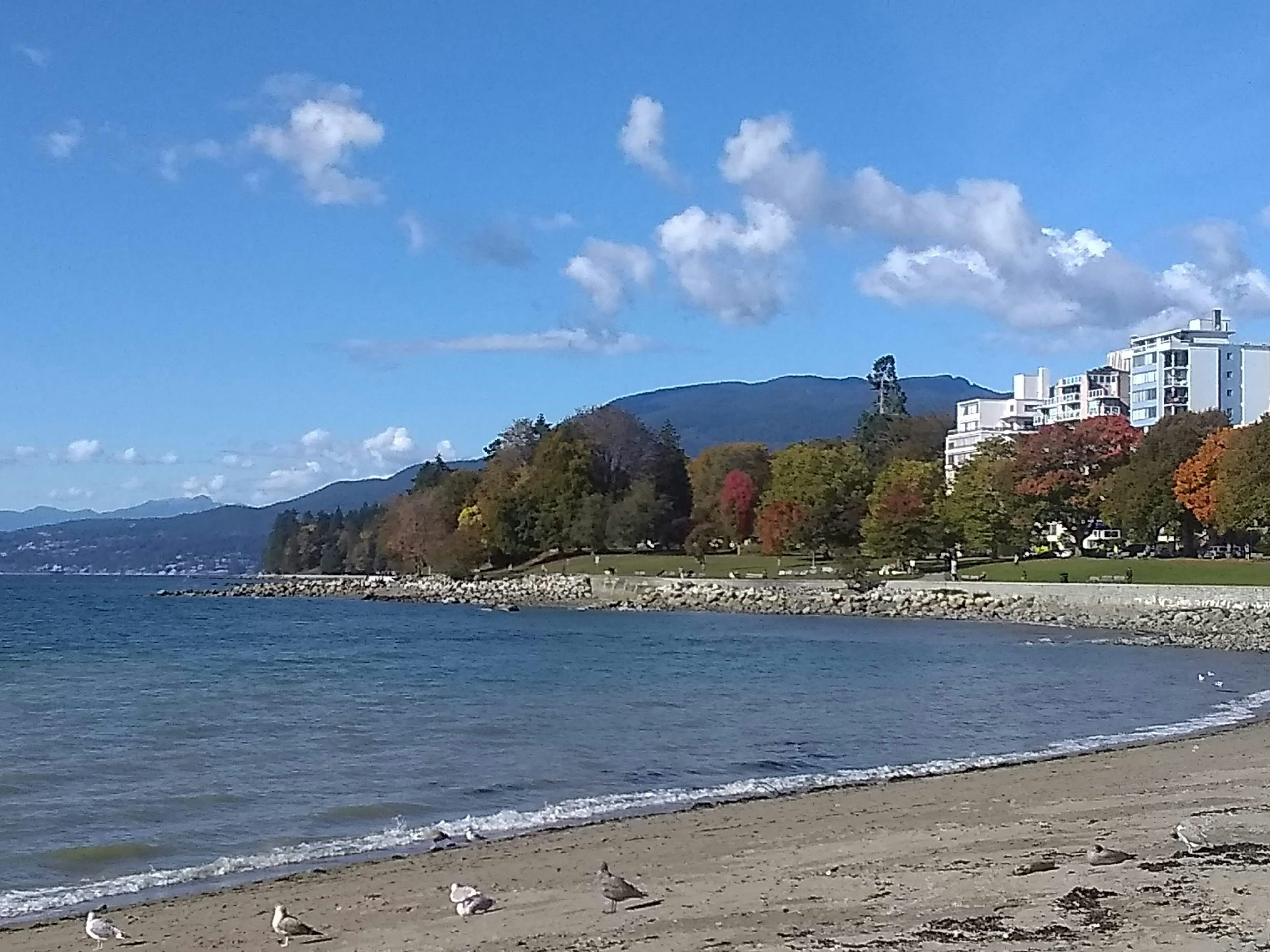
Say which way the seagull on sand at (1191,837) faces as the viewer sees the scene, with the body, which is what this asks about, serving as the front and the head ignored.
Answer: to the viewer's left

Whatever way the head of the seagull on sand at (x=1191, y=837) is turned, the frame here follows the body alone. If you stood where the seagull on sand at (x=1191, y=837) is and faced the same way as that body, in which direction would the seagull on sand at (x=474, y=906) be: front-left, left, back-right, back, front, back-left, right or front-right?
front-left

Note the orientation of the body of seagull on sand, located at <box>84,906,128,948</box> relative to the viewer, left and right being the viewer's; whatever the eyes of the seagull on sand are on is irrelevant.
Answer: facing to the left of the viewer

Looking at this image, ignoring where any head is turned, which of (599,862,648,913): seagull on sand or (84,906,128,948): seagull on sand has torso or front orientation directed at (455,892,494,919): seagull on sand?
(599,862,648,913): seagull on sand

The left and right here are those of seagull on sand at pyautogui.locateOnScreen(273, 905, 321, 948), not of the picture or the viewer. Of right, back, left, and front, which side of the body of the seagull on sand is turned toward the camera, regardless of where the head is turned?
left

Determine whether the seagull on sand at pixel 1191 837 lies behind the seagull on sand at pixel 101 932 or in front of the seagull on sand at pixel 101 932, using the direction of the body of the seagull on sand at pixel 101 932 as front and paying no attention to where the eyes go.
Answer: behind

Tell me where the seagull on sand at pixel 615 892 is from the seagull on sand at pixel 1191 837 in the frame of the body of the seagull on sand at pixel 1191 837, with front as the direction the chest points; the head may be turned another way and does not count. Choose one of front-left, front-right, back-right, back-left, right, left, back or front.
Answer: front-left

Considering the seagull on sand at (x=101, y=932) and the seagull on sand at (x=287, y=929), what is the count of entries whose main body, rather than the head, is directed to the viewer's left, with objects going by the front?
2

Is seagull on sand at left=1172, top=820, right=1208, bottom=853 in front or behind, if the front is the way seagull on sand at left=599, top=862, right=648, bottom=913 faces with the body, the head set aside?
behind

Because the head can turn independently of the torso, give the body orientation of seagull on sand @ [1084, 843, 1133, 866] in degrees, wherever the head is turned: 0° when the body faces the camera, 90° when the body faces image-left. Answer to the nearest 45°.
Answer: approximately 90°

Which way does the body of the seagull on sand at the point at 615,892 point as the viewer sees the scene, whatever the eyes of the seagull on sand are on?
to the viewer's left
